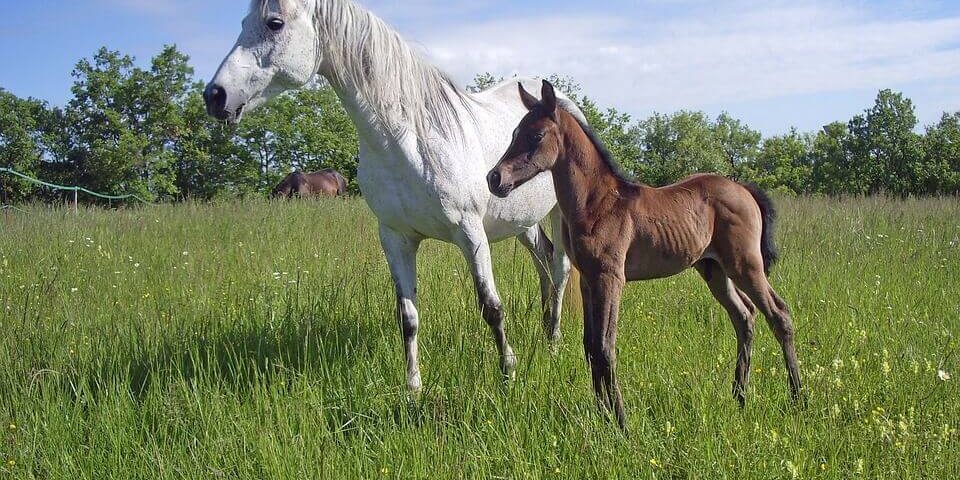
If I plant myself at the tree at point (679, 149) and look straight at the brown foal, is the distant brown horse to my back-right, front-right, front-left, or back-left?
front-right

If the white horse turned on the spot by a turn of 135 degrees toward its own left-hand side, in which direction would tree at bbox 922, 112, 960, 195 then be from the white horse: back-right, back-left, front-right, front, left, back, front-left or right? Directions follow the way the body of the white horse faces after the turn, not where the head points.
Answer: front-left

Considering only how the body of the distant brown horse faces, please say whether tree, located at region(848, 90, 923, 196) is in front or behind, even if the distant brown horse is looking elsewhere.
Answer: behind

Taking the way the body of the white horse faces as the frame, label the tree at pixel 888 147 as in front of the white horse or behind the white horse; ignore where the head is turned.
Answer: behind

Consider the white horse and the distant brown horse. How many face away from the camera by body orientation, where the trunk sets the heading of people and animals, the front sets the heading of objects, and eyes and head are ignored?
0

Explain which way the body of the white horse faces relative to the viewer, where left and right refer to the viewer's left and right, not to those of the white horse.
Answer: facing the viewer and to the left of the viewer

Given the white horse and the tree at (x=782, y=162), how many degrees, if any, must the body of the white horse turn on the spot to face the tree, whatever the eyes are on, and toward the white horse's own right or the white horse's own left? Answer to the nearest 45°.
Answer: approximately 180°

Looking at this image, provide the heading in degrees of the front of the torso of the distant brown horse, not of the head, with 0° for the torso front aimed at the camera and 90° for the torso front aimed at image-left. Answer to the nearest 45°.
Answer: approximately 90°

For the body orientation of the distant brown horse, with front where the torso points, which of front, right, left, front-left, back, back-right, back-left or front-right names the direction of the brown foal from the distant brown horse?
left

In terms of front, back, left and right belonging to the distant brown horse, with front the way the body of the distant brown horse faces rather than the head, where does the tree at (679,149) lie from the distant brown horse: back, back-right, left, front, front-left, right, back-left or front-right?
back-right

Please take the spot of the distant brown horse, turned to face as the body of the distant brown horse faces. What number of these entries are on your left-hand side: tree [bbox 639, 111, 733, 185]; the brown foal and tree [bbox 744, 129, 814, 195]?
1

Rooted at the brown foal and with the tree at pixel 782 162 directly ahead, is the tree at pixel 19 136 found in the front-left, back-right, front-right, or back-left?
front-left

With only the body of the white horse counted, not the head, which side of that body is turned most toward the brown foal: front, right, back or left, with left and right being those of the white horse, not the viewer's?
left
